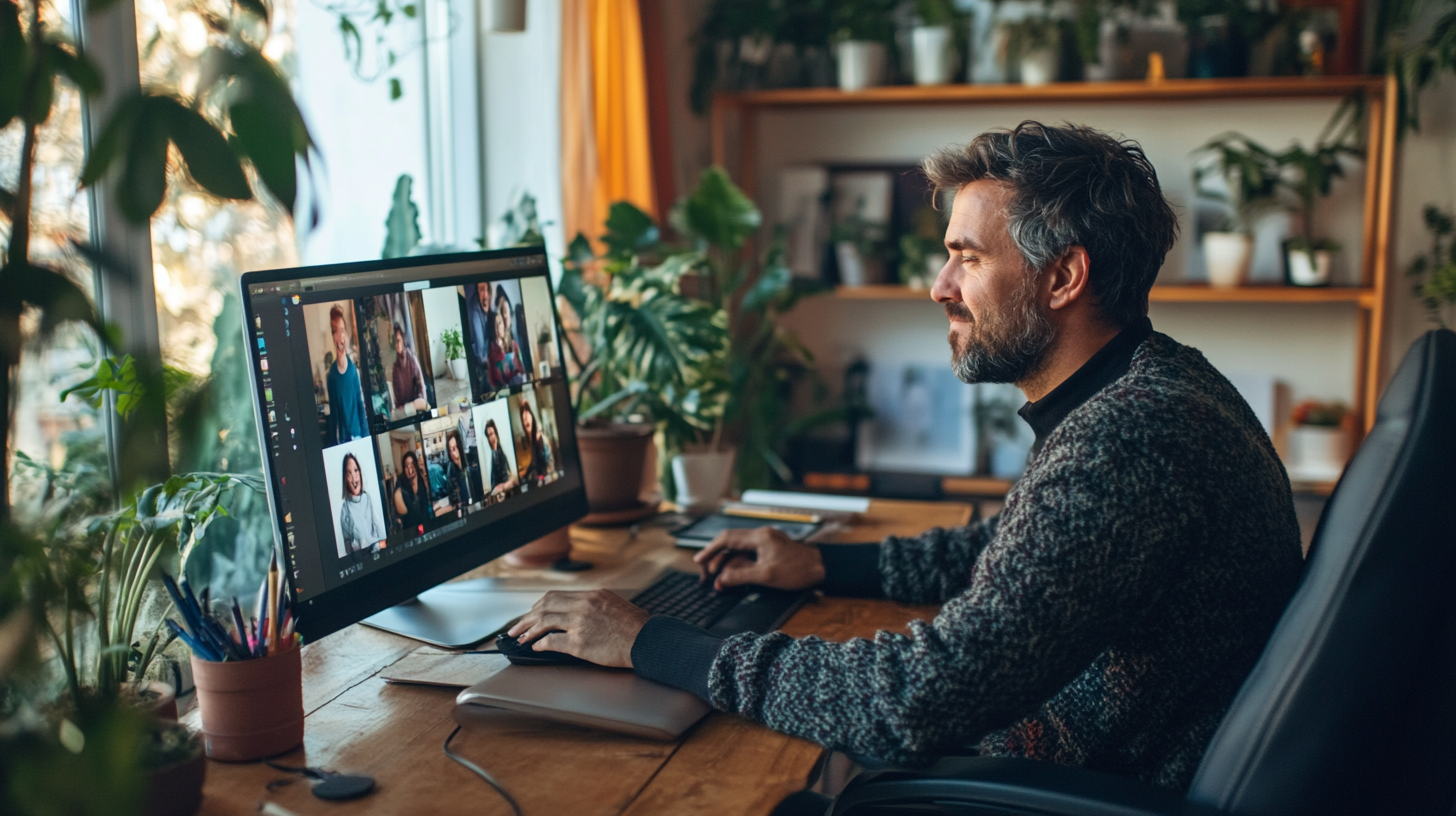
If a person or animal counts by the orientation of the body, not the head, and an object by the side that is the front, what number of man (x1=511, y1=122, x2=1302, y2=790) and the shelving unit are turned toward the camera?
1

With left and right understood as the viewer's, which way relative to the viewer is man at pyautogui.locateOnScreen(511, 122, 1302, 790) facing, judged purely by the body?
facing to the left of the viewer

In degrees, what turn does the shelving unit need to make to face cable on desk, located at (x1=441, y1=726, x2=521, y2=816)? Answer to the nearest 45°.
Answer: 0° — it already faces it

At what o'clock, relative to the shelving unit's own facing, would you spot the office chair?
The office chair is roughly at 12 o'clock from the shelving unit.

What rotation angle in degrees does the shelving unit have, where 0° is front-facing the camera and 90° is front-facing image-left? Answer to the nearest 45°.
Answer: approximately 0°

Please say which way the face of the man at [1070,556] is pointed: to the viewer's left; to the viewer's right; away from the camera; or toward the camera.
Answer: to the viewer's left

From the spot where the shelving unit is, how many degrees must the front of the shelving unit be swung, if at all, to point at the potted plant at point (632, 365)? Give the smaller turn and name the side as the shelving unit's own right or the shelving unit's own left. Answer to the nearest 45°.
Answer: approximately 45° to the shelving unit's own right

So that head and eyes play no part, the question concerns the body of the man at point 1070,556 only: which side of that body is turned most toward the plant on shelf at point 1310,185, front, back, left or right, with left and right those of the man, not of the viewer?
right

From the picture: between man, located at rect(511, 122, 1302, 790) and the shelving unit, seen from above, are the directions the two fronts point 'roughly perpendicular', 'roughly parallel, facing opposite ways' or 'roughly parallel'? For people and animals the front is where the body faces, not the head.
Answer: roughly perpendicular
